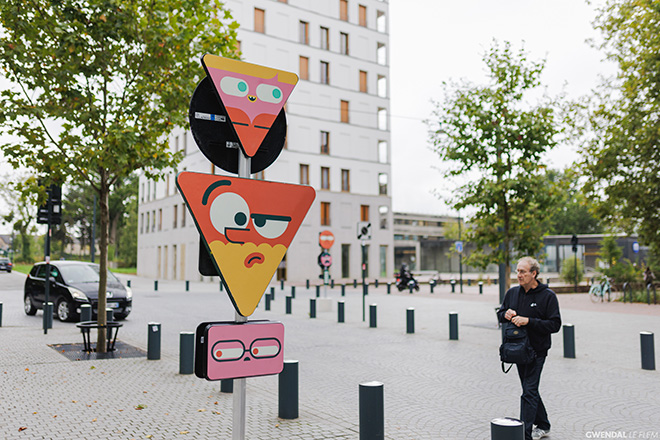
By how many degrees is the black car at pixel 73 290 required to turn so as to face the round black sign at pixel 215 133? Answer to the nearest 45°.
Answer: approximately 45° to its right

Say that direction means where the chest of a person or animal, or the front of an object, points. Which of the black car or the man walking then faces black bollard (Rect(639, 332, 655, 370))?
the black car

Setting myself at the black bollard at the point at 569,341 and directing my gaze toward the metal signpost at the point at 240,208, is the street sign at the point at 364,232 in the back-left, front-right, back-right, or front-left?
back-right

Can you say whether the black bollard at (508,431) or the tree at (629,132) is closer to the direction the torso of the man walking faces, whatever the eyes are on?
the black bollard

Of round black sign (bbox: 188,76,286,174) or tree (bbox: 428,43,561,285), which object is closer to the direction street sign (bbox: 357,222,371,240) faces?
the round black sign
